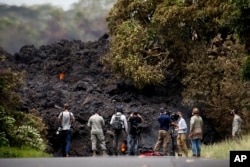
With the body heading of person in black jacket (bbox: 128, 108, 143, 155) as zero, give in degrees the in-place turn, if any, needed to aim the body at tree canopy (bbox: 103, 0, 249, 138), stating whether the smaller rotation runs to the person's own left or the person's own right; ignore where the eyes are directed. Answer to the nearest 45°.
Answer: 0° — they already face it

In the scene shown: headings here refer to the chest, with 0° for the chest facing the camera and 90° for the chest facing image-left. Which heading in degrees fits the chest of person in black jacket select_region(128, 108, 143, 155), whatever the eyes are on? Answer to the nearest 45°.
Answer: approximately 180°

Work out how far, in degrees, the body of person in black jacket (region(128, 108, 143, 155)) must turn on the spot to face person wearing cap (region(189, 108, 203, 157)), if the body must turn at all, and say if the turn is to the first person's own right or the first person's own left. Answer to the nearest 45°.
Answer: approximately 135° to the first person's own right

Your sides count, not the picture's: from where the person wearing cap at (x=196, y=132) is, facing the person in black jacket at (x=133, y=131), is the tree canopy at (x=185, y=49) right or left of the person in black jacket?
right

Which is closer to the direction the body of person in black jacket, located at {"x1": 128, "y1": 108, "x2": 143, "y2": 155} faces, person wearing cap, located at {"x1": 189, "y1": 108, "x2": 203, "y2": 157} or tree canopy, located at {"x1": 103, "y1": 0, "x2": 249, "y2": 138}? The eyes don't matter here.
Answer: the tree canopy
